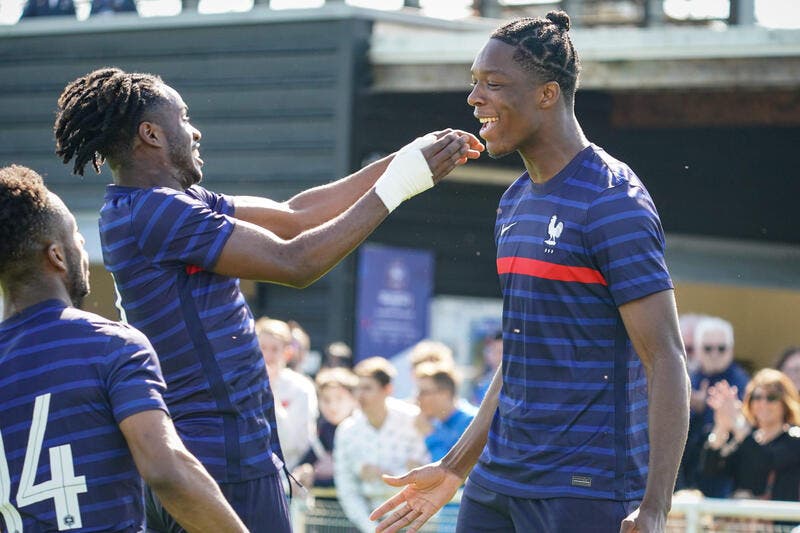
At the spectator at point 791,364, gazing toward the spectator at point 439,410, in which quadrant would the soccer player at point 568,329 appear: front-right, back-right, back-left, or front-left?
front-left

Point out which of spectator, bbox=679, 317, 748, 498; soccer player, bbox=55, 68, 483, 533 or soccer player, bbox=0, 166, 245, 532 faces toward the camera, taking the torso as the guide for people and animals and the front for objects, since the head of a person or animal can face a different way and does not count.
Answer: the spectator

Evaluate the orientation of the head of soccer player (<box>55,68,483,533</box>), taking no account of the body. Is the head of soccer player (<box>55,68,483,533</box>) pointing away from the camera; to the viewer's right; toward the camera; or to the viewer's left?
to the viewer's right

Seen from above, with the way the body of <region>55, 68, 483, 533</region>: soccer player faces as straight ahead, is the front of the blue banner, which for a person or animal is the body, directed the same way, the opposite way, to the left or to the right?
to the right

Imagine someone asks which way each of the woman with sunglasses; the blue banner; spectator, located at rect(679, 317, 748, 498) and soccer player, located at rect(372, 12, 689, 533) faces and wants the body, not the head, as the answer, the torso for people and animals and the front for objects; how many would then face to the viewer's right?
0

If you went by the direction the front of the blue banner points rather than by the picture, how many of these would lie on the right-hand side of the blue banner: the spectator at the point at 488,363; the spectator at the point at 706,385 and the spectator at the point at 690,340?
0

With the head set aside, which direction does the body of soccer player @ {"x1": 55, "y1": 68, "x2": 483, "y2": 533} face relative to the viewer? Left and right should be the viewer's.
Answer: facing to the right of the viewer

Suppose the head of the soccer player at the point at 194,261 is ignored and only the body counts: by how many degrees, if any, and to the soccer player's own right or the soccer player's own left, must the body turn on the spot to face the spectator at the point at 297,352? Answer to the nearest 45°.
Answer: approximately 90° to the soccer player's own left

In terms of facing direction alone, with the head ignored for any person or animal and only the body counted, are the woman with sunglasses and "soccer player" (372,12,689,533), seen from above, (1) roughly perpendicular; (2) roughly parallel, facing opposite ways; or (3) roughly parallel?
roughly parallel

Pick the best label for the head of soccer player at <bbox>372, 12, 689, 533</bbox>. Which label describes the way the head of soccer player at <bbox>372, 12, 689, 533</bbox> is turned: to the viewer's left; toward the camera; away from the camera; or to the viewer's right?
to the viewer's left

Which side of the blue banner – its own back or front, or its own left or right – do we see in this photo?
front

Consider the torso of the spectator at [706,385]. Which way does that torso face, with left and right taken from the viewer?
facing the viewer

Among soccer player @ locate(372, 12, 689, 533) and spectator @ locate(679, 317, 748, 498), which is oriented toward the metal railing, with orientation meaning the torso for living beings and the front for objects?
the spectator

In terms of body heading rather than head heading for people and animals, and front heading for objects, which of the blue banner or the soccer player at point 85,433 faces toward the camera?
the blue banner

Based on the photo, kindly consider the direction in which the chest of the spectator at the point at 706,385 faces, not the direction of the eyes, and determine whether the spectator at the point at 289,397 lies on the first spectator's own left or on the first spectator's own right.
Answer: on the first spectator's own right

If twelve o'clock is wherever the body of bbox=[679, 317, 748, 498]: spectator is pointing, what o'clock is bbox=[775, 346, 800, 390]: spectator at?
bbox=[775, 346, 800, 390]: spectator is roughly at 9 o'clock from bbox=[679, 317, 748, 498]: spectator.

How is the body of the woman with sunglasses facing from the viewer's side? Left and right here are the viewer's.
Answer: facing the viewer and to the left of the viewer

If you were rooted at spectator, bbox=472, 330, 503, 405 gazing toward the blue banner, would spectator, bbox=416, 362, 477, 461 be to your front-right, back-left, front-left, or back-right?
back-left

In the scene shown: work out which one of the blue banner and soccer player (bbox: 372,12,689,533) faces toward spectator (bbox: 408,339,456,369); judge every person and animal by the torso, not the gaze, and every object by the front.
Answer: the blue banner

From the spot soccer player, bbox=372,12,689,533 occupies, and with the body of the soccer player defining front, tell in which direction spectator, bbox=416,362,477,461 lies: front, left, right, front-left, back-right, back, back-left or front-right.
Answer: back-right

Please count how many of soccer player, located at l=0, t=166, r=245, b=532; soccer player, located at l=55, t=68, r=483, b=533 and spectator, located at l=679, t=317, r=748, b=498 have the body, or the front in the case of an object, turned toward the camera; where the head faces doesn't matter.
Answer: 1

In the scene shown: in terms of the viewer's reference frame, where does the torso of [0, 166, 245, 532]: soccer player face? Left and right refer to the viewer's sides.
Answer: facing away from the viewer and to the right of the viewer
